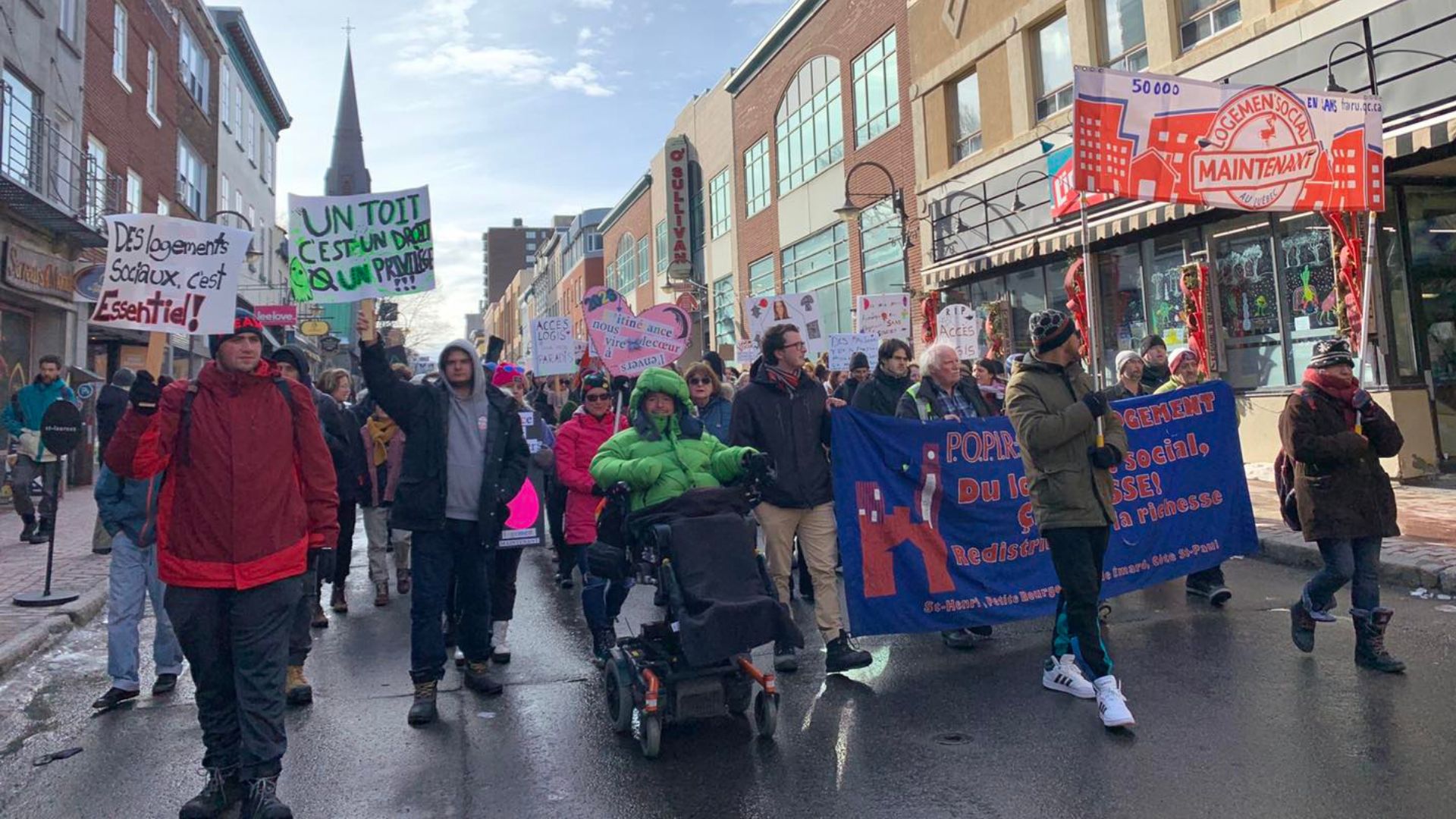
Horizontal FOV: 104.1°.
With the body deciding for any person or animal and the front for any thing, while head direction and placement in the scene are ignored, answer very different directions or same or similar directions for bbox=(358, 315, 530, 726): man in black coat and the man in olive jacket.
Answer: same or similar directions

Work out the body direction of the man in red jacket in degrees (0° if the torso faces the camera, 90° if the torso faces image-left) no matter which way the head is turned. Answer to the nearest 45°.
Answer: approximately 0°

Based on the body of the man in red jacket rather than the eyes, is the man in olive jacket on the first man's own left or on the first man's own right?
on the first man's own left

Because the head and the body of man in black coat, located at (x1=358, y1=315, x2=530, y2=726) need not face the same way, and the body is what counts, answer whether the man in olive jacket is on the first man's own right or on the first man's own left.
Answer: on the first man's own left

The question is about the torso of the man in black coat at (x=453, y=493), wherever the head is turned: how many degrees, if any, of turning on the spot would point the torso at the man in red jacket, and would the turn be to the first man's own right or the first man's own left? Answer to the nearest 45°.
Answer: approximately 45° to the first man's own right

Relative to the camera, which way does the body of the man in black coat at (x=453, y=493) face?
toward the camera

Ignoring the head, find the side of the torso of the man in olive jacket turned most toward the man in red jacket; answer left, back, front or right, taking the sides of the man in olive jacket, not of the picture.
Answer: right

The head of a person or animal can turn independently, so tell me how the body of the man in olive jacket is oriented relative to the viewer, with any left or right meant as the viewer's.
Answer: facing the viewer and to the right of the viewer

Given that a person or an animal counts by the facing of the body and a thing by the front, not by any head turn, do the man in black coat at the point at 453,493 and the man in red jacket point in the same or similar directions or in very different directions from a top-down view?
same or similar directions

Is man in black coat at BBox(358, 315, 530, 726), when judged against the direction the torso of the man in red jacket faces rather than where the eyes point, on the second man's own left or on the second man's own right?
on the second man's own left

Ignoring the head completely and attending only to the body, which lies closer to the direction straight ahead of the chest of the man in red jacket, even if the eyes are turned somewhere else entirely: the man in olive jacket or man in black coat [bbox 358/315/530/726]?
the man in olive jacket
